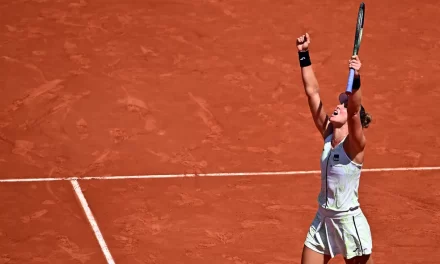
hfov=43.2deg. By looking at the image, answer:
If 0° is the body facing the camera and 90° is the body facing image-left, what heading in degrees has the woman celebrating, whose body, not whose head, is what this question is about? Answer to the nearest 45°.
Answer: approximately 45°
